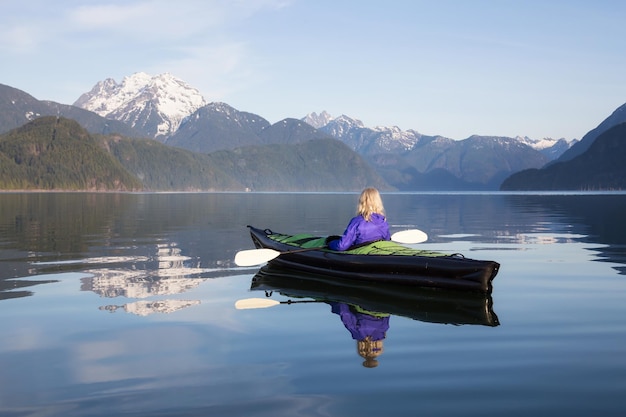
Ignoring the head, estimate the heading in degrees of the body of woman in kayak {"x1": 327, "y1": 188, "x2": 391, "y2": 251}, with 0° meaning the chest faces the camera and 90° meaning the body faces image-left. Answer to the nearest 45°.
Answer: approximately 135°
